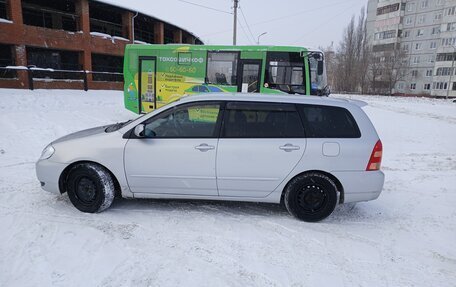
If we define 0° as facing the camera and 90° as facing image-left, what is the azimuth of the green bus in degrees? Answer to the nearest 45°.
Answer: approximately 270°

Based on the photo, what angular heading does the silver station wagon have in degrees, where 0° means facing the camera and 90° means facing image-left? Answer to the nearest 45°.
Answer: approximately 90°

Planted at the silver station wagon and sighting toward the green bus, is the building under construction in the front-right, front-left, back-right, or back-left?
front-left

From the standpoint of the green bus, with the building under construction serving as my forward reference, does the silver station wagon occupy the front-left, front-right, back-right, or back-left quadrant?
back-left

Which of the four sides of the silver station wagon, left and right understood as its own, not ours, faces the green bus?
right

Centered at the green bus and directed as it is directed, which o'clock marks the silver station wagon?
The silver station wagon is roughly at 3 o'clock from the green bus.

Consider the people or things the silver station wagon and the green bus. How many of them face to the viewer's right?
1

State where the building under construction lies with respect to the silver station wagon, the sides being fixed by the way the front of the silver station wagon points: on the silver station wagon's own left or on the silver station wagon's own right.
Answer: on the silver station wagon's own right

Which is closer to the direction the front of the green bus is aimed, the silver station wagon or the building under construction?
the silver station wagon

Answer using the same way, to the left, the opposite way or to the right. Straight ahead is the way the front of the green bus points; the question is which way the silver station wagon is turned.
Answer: the opposite way

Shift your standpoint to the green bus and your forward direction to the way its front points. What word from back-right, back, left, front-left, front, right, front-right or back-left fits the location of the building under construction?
back-left
